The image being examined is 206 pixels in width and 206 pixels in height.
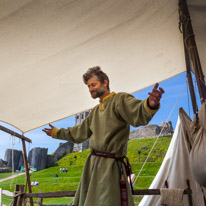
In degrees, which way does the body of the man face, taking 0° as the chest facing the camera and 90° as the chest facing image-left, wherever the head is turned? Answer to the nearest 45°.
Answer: approximately 45°
